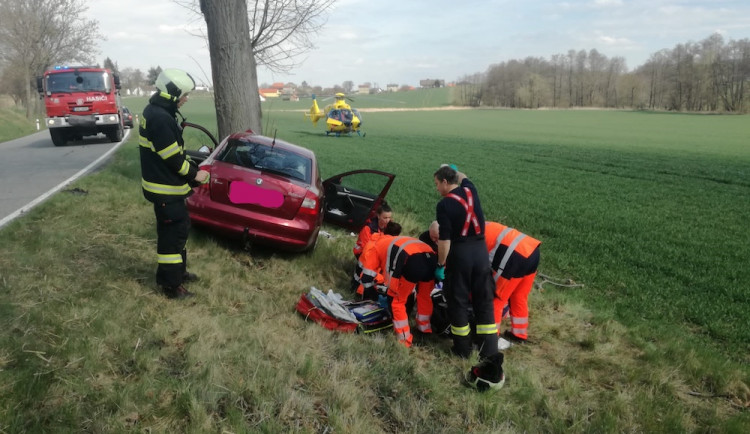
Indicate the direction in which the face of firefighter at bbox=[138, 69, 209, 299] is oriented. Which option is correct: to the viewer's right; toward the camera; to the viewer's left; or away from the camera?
to the viewer's right

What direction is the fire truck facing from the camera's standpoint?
toward the camera

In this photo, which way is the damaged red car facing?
away from the camera

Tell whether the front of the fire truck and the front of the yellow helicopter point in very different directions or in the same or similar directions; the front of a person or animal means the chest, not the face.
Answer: same or similar directions

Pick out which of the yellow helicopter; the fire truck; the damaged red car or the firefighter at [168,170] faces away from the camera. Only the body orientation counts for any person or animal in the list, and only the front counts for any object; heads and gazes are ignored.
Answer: the damaged red car

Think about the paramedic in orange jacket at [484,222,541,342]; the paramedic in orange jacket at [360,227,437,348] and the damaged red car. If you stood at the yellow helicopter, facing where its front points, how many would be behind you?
0

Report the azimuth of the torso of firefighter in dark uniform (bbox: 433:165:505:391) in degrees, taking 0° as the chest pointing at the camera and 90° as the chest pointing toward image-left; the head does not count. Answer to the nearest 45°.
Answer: approximately 135°

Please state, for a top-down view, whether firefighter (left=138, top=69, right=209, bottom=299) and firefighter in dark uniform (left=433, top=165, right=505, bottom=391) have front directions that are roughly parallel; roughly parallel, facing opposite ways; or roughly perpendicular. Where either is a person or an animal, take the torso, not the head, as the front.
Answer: roughly perpendicular

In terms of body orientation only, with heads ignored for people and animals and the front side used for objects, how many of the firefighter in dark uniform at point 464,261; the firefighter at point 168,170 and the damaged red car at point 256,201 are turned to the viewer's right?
1

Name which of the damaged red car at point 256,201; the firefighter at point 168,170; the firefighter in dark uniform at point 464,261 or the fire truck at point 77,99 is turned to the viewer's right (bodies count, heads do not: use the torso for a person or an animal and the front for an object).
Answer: the firefighter at point 168,170

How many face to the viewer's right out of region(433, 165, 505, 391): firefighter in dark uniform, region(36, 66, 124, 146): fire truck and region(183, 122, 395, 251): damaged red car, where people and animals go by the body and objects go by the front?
0

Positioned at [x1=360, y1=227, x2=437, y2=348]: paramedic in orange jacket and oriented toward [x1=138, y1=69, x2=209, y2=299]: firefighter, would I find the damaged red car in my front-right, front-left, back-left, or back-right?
front-right

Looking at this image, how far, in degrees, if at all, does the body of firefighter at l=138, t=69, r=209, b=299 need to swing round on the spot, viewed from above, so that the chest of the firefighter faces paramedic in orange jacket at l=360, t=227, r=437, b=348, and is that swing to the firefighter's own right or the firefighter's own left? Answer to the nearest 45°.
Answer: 0° — they already face them

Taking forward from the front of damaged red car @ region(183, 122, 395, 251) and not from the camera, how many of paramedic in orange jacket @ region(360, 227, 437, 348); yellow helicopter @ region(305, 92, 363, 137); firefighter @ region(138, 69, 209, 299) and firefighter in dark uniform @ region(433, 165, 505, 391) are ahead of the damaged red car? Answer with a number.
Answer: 1

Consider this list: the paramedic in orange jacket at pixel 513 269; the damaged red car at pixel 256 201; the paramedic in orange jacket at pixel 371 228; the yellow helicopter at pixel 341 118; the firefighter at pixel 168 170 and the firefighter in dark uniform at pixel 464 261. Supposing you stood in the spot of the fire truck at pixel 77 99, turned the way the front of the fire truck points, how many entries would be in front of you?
5

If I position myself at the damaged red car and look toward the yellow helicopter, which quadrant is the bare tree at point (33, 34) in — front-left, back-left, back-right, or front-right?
front-left

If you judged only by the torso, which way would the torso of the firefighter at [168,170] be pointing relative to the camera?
to the viewer's right

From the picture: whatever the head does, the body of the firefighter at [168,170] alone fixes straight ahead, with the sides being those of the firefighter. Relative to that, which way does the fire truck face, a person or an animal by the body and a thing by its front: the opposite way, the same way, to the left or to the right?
to the right

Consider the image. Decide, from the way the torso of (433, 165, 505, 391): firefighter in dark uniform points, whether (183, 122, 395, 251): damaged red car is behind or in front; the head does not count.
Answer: in front
